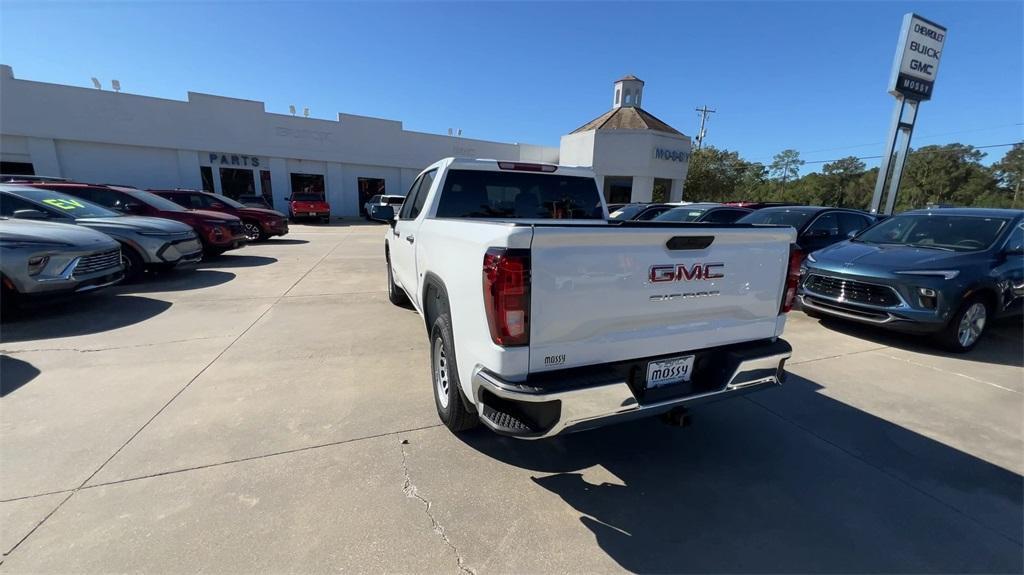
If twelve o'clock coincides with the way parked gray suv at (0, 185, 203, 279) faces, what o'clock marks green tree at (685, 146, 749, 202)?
The green tree is roughly at 10 o'clock from the parked gray suv.

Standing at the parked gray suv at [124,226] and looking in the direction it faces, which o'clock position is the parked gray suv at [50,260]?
the parked gray suv at [50,260] is roughly at 2 o'clock from the parked gray suv at [124,226].

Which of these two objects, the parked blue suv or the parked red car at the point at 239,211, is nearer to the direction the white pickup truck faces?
the parked red car

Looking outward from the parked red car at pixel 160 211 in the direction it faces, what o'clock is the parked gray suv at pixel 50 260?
The parked gray suv is roughly at 2 o'clock from the parked red car.

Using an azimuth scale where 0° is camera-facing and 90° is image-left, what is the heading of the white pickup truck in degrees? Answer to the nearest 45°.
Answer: approximately 135°

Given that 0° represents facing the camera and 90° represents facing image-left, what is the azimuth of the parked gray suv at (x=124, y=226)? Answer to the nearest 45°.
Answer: approximately 315°

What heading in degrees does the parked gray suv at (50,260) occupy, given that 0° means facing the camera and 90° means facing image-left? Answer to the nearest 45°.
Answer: approximately 315°

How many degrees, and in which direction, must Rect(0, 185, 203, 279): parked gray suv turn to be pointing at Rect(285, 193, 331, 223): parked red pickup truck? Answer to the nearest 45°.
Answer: approximately 90° to its left

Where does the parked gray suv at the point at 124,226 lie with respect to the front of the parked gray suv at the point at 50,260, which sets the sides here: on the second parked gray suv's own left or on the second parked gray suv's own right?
on the second parked gray suv's own left

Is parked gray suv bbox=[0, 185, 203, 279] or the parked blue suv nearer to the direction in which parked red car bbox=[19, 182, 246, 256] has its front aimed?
the parked blue suv

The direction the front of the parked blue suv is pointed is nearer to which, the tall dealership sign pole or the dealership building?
the dealership building
